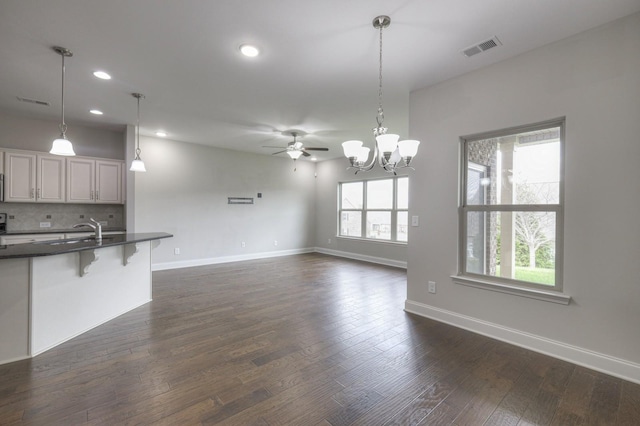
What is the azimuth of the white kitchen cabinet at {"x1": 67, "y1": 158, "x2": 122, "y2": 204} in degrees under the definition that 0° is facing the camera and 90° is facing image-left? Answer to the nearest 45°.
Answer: approximately 0°

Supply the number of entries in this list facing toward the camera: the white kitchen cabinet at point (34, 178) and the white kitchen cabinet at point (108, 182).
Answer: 2

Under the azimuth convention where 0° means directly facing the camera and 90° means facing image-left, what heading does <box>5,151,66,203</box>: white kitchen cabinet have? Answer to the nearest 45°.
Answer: approximately 0°

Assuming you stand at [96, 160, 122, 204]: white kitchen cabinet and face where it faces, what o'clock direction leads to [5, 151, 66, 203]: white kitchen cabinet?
[5, 151, 66, 203]: white kitchen cabinet is roughly at 3 o'clock from [96, 160, 122, 204]: white kitchen cabinet.

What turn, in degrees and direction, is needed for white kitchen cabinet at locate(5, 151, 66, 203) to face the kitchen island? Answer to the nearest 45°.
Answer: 0° — it already faces it

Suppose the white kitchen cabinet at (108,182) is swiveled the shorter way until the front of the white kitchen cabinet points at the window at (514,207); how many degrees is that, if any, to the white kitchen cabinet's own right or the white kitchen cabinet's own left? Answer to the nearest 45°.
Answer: approximately 45° to the white kitchen cabinet's own left

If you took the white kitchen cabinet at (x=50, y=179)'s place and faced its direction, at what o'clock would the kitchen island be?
The kitchen island is roughly at 12 o'clock from the white kitchen cabinet.

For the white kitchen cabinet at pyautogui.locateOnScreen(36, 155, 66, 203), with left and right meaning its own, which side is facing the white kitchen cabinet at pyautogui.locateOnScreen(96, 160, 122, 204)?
left
